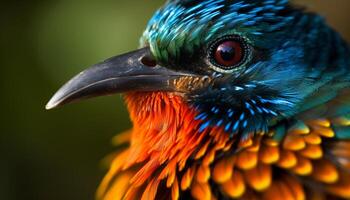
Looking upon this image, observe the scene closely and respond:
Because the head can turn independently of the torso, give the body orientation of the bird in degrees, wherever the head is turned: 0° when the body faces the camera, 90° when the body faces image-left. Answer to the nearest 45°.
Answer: approximately 90°
